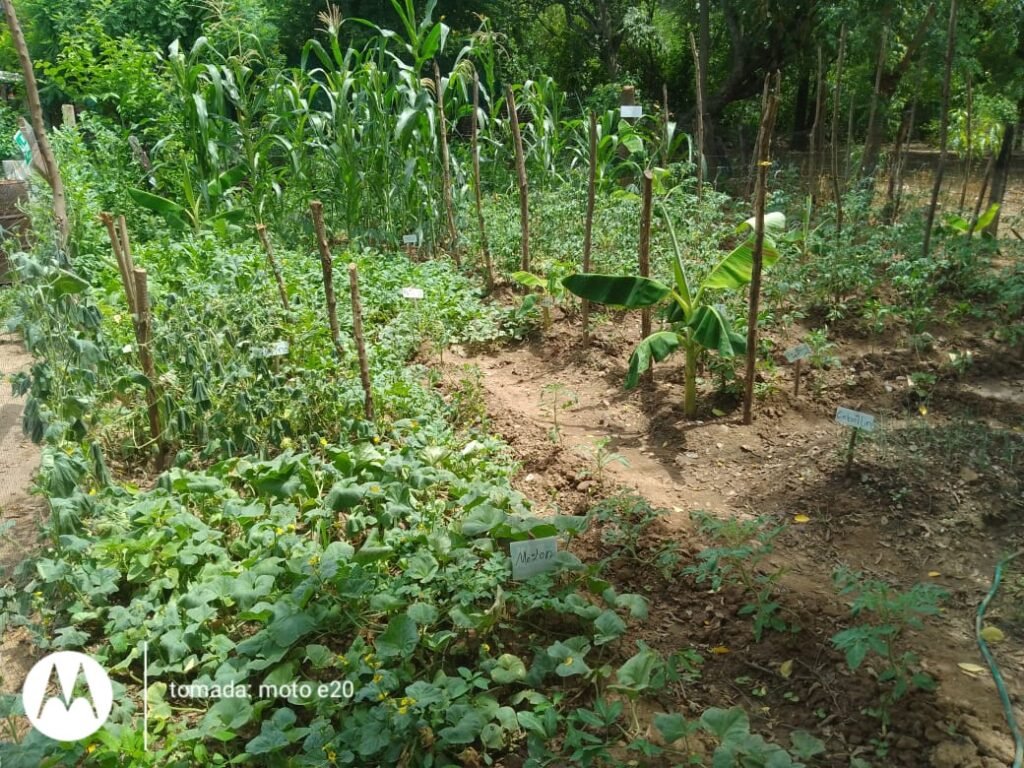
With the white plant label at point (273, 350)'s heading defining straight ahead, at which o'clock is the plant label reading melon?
The plant label reading melon is roughly at 11 o'clock from the white plant label.

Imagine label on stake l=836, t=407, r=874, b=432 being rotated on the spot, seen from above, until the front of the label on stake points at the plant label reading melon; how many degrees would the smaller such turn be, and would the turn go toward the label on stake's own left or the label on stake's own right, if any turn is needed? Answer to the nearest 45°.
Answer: approximately 45° to the label on stake's own right

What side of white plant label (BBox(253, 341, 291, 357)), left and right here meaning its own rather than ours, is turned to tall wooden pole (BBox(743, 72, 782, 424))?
left

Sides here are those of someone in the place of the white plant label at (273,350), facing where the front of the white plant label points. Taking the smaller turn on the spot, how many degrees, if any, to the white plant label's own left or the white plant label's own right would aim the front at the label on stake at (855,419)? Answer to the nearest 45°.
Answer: approximately 45° to the white plant label's own left

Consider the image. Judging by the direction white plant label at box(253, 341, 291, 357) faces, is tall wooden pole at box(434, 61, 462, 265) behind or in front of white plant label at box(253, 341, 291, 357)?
behind

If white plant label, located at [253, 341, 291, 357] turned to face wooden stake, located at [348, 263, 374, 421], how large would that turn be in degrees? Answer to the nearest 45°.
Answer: approximately 45° to its left

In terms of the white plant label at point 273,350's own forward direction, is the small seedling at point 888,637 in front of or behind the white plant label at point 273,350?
in front

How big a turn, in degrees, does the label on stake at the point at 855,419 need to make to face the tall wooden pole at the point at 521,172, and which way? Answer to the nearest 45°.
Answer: approximately 135° to its right

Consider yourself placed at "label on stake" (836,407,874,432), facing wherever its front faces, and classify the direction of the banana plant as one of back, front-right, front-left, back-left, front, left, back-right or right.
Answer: back-right

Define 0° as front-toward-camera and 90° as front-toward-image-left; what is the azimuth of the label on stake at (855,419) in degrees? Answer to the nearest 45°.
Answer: approximately 0°

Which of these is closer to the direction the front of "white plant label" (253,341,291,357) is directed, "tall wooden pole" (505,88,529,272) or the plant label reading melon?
the plant label reading melon

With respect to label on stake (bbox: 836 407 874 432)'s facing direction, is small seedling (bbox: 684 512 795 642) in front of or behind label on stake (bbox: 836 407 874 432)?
in front

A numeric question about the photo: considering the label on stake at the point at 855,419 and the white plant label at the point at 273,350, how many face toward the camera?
2

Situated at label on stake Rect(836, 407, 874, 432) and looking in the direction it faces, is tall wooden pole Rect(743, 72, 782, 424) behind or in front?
behind

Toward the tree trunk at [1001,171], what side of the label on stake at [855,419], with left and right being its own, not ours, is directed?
back

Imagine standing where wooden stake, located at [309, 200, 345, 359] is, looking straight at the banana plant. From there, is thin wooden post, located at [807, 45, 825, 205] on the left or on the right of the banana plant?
left

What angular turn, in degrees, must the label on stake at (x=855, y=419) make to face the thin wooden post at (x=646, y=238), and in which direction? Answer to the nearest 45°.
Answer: approximately 135° to its right
